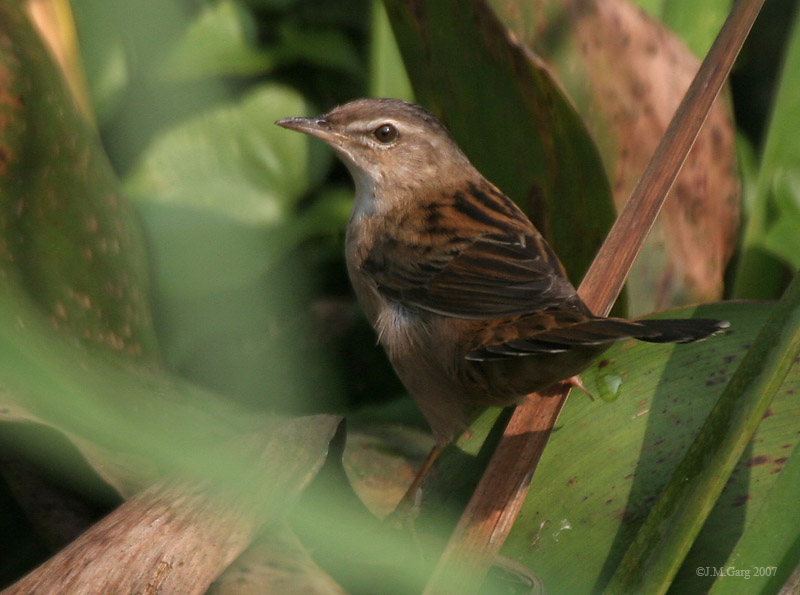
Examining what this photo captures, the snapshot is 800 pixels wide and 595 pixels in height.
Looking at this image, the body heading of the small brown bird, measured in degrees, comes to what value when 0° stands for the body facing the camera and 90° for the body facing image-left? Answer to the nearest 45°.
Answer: approximately 90°

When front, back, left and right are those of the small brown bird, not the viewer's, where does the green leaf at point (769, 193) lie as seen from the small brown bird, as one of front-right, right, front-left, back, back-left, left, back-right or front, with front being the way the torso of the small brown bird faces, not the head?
back-right

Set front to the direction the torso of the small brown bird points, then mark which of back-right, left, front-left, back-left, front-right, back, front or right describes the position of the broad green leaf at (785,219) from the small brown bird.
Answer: back-right

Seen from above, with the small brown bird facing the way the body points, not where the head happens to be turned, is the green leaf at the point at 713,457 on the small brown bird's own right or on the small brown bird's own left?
on the small brown bird's own left

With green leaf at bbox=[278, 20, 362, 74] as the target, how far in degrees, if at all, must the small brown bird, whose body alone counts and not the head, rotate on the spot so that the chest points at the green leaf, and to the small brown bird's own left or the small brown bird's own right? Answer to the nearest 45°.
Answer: approximately 45° to the small brown bird's own right

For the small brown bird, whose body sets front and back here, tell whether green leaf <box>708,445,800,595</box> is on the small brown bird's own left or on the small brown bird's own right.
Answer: on the small brown bird's own left

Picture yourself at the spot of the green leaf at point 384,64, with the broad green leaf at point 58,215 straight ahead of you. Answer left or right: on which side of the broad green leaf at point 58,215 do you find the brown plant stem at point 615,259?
left

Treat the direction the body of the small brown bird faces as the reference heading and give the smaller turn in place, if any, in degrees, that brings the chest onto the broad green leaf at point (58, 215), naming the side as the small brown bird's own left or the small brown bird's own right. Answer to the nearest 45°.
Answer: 0° — it already faces it
